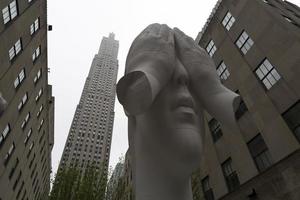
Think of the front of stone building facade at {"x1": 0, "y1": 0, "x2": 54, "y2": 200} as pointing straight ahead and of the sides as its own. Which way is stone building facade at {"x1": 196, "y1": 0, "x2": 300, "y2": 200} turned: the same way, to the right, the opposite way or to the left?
the opposite way

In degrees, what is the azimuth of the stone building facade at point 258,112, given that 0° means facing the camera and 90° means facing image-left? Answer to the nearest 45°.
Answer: approximately 45°

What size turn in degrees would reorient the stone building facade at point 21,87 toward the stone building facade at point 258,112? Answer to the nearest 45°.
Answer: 0° — it already faces it

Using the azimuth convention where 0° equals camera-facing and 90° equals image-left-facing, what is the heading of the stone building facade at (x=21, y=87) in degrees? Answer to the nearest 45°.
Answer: approximately 315°

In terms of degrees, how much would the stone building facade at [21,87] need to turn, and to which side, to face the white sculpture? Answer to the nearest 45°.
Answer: approximately 45° to its right

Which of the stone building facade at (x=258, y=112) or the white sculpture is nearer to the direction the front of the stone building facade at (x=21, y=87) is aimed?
the stone building facade

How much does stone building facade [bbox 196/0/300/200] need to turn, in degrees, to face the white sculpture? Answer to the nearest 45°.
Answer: approximately 45° to its left
